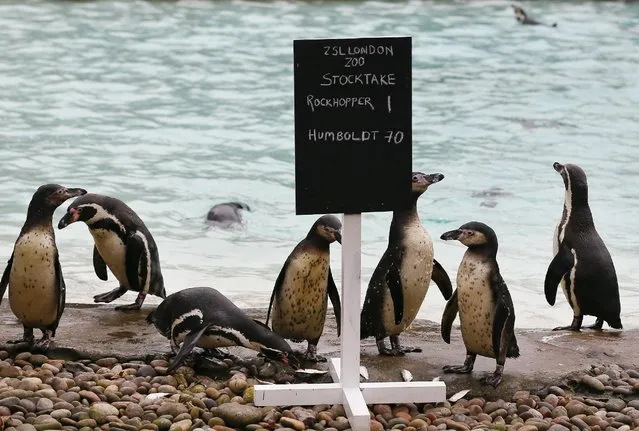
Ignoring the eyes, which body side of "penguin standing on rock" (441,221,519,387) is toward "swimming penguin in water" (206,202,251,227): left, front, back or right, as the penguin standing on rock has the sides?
right

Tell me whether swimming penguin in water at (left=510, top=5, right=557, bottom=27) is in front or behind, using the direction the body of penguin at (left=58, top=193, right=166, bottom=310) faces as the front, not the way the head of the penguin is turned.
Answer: behind

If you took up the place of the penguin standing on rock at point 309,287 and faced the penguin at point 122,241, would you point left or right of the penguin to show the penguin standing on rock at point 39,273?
left

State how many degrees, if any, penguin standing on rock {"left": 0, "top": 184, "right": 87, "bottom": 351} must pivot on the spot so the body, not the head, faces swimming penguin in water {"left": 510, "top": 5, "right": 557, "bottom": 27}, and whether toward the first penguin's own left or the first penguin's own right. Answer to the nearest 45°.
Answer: approximately 135° to the first penguin's own left

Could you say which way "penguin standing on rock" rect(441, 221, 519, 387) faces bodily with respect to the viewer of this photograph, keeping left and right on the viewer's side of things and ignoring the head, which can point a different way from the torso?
facing the viewer and to the left of the viewer

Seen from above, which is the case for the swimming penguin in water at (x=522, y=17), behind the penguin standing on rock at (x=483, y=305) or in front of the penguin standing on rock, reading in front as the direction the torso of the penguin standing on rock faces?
behind
